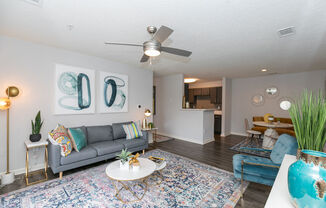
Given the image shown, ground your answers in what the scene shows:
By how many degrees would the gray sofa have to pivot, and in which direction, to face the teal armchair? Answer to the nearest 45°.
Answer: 0° — it already faces it

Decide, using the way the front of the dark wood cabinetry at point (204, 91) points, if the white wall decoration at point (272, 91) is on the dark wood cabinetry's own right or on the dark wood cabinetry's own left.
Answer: on the dark wood cabinetry's own left

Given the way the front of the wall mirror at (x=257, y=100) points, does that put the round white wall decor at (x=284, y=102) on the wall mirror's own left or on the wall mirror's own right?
on the wall mirror's own left

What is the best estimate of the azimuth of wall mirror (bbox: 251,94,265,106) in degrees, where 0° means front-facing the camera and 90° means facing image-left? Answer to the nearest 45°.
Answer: approximately 0°

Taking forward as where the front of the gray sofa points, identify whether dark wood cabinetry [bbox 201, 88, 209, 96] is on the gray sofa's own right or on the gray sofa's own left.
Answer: on the gray sofa's own left

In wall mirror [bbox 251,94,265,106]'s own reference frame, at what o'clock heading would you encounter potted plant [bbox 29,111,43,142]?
The potted plant is roughly at 1 o'clock from the wall mirror.
